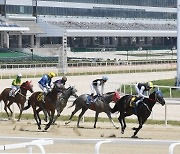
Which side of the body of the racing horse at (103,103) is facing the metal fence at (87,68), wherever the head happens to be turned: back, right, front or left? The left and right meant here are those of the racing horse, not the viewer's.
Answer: left

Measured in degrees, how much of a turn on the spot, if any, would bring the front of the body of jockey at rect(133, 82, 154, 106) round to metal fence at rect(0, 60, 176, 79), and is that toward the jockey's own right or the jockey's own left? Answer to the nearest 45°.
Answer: approximately 90° to the jockey's own left

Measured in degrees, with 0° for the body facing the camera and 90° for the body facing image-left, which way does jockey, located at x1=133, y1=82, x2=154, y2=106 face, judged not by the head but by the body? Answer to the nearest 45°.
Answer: approximately 270°

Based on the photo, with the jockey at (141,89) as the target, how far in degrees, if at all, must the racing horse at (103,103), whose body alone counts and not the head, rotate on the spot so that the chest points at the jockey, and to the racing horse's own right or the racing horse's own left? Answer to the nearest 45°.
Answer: approximately 45° to the racing horse's own right

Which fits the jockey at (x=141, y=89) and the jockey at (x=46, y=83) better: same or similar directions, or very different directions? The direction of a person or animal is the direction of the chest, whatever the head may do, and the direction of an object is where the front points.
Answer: same or similar directions

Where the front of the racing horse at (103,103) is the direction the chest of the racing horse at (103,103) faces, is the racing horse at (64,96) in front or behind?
behind

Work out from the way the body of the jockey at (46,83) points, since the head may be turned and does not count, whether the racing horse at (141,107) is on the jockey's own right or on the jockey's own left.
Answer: on the jockey's own right

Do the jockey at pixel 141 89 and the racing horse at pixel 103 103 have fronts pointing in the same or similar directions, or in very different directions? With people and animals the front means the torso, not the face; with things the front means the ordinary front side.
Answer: same or similar directions

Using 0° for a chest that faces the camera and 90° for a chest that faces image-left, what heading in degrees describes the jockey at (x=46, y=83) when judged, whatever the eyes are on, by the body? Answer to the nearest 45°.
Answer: approximately 270°

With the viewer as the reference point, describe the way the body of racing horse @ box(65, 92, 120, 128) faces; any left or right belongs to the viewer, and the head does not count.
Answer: facing to the right of the viewer

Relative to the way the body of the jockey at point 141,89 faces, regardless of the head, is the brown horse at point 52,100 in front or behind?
behind

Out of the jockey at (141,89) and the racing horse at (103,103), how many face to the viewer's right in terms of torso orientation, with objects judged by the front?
2

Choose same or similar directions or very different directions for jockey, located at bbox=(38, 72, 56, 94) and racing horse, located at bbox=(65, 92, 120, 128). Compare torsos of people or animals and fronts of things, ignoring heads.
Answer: same or similar directions
